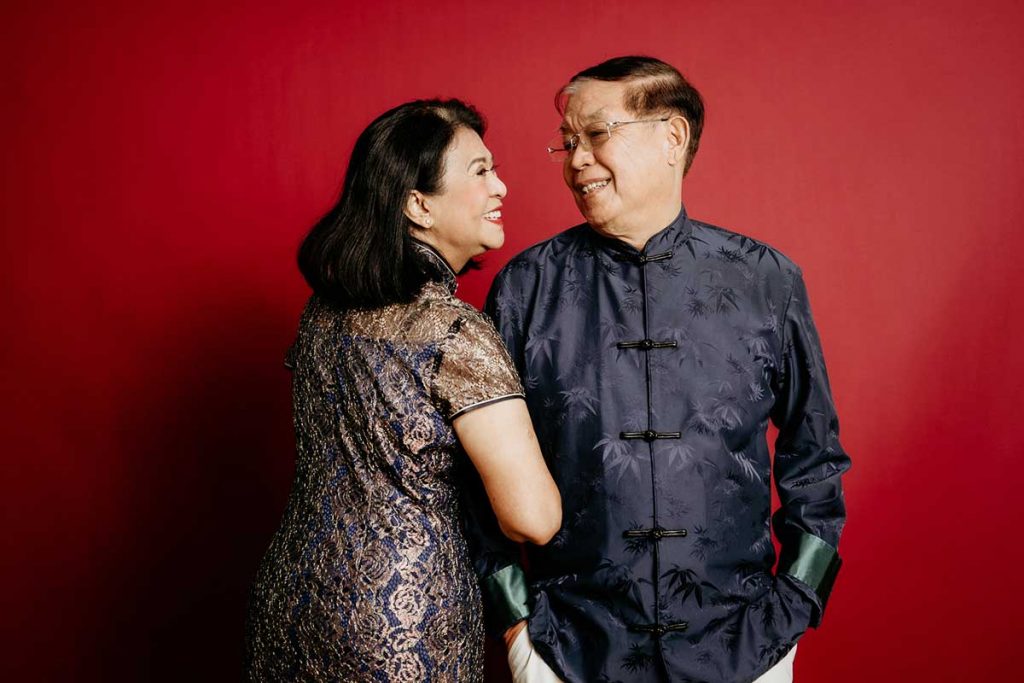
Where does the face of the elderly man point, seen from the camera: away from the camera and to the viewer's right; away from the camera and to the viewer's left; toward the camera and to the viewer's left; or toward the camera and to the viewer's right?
toward the camera and to the viewer's left

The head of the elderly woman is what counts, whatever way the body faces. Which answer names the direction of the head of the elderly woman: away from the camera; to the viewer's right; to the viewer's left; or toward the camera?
to the viewer's right

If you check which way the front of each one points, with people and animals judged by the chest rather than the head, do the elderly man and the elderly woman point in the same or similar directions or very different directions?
very different directions

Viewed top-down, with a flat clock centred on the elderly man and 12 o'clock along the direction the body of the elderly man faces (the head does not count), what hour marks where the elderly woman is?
The elderly woman is roughly at 2 o'clock from the elderly man.

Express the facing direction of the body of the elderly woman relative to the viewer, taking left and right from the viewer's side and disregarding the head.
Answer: facing away from the viewer and to the right of the viewer

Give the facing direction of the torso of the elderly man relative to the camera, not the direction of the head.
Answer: toward the camera

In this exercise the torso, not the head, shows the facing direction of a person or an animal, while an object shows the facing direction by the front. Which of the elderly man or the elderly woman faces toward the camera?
the elderly man

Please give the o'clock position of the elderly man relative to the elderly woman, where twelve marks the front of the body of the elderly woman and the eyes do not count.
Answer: The elderly man is roughly at 1 o'clock from the elderly woman.

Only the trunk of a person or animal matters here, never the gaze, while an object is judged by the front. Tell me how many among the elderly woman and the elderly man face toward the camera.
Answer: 1
